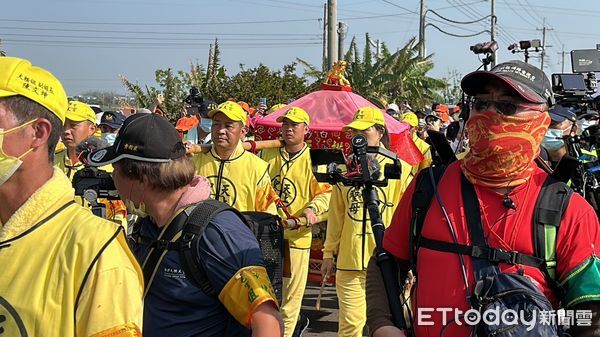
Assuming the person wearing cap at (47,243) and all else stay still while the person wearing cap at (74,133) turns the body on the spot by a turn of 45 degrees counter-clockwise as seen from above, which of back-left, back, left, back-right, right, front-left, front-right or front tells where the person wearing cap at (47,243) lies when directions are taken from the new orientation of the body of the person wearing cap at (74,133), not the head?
front

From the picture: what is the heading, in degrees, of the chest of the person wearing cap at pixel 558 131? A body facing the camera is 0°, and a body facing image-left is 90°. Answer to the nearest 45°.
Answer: approximately 45°

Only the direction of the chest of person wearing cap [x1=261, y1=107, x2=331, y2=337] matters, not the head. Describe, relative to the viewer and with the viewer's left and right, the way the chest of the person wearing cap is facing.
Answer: facing the viewer and to the left of the viewer

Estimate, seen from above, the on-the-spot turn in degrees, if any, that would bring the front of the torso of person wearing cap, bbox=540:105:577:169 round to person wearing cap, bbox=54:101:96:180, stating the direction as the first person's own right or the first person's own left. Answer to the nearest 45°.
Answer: approximately 45° to the first person's own right

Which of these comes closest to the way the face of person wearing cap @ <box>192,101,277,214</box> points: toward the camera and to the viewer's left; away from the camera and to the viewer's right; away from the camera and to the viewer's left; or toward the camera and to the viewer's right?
toward the camera and to the viewer's left

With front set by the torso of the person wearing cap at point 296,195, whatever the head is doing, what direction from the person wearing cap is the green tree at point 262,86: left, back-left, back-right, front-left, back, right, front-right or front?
back-right
